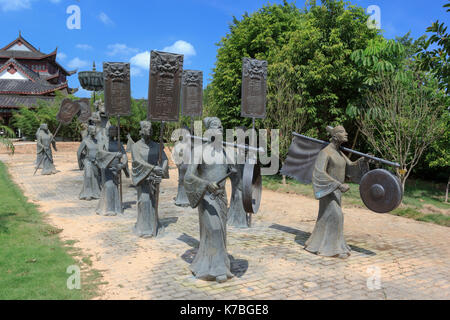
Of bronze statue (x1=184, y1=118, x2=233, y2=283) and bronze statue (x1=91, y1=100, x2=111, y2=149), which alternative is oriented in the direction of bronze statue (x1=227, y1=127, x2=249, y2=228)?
bronze statue (x1=91, y1=100, x2=111, y2=149)

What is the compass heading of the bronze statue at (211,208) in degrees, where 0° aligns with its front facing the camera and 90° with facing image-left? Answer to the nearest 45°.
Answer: approximately 315°

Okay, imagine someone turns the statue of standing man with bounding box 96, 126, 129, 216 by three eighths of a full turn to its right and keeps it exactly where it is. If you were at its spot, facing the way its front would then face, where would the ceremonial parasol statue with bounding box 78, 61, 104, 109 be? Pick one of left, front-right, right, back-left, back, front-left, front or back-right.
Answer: right

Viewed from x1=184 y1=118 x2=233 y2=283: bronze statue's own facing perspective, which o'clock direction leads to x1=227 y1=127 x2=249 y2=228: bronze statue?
x1=227 y1=127 x2=249 y2=228: bronze statue is roughly at 8 o'clock from x1=184 y1=118 x2=233 y2=283: bronze statue.

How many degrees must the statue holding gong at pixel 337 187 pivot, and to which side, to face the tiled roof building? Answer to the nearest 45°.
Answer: approximately 180°

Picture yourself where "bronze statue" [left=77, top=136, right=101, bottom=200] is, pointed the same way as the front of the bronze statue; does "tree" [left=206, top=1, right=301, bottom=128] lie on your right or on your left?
on your left

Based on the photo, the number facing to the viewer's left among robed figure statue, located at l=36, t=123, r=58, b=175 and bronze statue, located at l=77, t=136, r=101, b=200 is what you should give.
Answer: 0

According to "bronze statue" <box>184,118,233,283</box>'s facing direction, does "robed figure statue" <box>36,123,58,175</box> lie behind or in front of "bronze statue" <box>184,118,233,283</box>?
behind

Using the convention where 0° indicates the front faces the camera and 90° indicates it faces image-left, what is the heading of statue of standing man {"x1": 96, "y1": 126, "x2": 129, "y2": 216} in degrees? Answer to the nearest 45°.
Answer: approximately 315°
